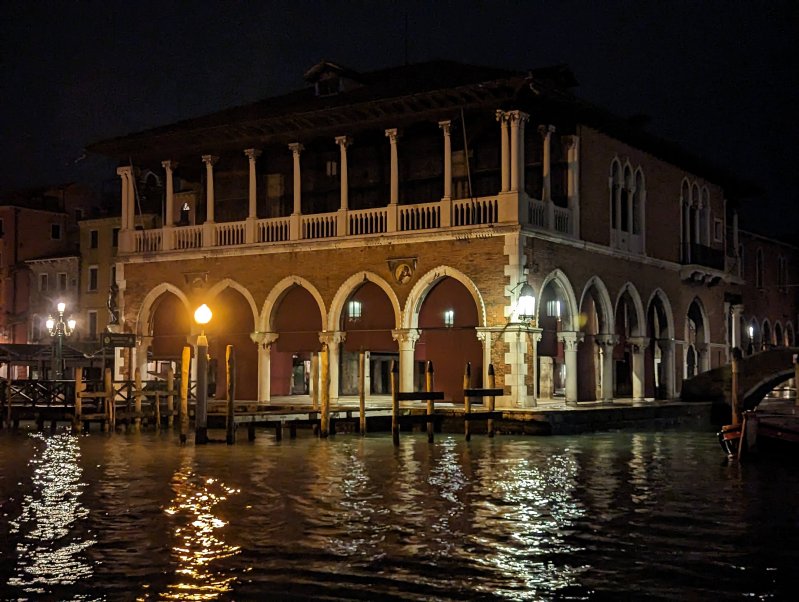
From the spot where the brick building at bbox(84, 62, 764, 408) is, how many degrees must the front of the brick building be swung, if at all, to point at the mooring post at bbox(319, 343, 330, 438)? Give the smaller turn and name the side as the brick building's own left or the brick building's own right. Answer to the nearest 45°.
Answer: approximately 45° to the brick building's own left

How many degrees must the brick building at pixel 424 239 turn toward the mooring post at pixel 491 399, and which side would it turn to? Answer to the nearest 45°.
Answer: approximately 45° to its left

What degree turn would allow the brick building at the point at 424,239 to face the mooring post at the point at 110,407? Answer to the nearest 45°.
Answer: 0° — it already faces it

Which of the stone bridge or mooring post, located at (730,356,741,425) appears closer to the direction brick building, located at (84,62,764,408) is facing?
the mooring post

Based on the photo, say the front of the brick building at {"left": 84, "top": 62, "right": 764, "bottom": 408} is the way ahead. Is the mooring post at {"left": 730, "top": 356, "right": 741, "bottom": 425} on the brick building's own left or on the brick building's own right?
on the brick building's own left

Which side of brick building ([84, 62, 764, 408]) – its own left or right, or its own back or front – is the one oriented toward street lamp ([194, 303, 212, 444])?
front

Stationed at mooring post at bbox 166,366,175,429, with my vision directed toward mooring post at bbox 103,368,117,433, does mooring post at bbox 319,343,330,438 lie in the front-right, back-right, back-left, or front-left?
back-left

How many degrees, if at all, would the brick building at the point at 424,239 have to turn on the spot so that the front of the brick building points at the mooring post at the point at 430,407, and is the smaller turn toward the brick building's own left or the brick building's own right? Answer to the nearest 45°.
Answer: approximately 45° to the brick building's own left

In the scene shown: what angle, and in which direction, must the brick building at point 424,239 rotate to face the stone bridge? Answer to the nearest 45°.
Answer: approximately 135° to its left

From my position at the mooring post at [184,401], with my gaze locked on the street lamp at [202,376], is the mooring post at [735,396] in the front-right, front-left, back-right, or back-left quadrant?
front-left

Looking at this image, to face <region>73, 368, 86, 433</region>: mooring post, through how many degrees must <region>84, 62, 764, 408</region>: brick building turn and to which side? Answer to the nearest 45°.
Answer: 0° — it already faces it

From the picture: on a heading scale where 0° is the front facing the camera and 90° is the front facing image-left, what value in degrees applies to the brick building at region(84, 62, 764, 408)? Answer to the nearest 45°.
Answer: approximately 45°
